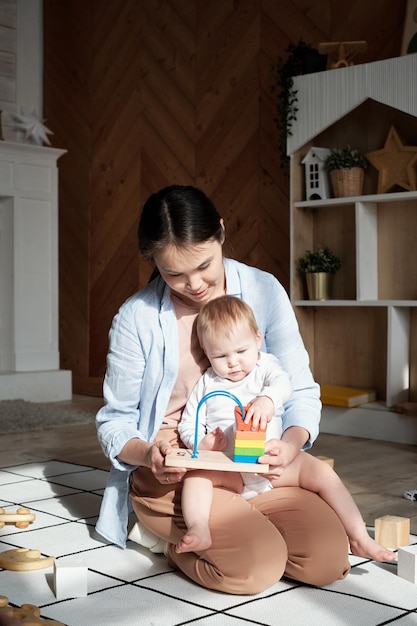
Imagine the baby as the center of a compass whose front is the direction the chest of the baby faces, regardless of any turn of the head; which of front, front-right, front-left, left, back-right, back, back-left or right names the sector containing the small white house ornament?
back

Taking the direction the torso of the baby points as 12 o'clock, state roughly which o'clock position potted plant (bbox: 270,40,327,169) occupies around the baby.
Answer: The potted plant is roughly at 6 o'clock from the baby.

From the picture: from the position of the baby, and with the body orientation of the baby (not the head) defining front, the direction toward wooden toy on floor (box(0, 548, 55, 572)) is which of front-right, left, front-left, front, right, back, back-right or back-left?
right

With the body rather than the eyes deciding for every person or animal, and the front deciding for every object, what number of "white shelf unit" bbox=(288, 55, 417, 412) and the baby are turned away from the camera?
0

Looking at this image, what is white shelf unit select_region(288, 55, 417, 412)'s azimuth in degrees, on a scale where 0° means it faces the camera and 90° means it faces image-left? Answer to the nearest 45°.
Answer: approximately 45°

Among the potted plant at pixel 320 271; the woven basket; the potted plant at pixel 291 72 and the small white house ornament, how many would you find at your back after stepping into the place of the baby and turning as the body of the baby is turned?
4

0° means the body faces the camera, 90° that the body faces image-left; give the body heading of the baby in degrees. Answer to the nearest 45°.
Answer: approximately 0°

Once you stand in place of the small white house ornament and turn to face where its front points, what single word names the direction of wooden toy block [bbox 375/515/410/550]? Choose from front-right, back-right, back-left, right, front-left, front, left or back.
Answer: front-left

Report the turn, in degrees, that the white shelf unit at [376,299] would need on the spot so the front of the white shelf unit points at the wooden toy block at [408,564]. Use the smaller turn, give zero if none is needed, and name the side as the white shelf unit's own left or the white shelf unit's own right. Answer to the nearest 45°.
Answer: approximately 45° to the white shelf unit's own left
